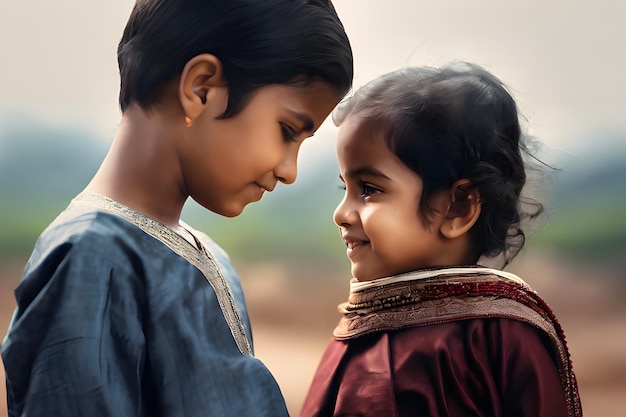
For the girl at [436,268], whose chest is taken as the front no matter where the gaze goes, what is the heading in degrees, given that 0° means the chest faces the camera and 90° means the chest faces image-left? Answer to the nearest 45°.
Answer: approximately 90°

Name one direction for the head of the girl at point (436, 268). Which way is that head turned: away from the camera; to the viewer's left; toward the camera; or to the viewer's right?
to the viewer's left
